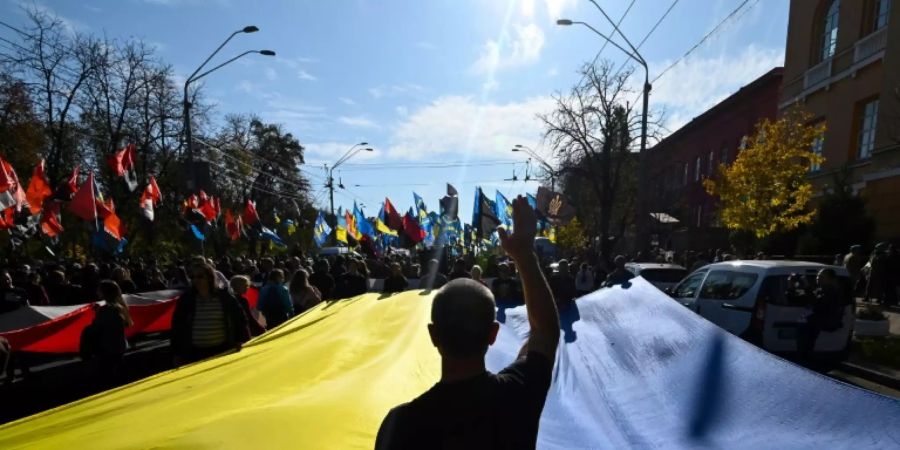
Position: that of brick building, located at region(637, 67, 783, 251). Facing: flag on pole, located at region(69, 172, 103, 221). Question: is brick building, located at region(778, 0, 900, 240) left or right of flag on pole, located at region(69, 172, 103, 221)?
left

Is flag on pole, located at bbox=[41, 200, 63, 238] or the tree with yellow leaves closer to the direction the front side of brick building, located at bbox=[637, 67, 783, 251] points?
the flag on pole

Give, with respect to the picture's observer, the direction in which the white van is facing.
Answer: facing away from the viewer and to the left of the viewer

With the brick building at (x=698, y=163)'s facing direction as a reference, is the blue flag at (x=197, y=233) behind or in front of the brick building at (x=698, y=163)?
in front

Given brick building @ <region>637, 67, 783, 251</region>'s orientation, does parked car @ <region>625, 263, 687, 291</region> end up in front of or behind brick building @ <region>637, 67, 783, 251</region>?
in front
